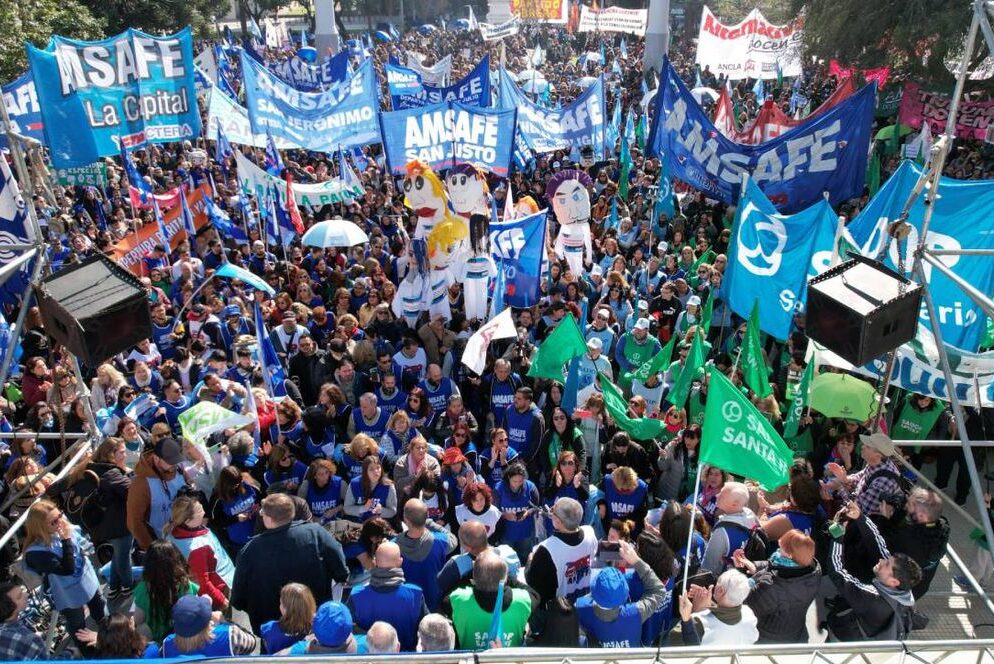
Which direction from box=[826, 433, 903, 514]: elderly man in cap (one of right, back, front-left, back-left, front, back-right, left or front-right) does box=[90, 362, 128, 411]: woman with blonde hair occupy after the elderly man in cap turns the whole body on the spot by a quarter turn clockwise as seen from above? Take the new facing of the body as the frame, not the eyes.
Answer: left

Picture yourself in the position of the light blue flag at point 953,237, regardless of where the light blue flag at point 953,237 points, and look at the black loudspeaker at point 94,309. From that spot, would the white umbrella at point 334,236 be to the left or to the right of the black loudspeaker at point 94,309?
right

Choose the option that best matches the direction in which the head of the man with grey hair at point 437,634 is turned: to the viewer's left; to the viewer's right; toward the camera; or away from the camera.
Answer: away from the camera

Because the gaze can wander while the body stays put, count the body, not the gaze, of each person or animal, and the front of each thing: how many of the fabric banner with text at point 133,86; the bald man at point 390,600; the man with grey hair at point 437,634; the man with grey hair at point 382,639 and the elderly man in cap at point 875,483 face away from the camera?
3

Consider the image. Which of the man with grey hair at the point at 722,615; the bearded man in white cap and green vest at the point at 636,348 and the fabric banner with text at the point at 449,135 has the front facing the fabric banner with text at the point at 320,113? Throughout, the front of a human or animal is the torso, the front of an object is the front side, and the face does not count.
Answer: the man with grey hair

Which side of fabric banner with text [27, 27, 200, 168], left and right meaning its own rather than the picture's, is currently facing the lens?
front

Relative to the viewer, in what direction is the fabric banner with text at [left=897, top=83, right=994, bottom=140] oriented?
toward the camera

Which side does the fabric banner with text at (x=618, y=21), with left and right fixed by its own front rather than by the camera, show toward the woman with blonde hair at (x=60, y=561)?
front

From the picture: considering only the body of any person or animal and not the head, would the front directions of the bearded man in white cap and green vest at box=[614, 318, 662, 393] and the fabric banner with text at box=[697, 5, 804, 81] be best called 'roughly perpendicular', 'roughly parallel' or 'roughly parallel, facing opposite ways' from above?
roughly parallel

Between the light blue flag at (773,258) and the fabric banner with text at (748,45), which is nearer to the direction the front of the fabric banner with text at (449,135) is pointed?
the light blue flag

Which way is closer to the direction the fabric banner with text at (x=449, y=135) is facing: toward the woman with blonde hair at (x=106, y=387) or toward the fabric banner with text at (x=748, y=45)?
the woman with blonde hair

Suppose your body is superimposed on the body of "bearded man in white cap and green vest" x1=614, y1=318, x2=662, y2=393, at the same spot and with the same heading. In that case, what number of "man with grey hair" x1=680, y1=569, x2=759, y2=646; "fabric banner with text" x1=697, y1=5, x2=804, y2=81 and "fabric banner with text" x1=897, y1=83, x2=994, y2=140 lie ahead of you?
1

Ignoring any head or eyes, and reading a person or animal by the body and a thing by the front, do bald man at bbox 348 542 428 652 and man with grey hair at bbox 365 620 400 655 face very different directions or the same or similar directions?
same or similar directions

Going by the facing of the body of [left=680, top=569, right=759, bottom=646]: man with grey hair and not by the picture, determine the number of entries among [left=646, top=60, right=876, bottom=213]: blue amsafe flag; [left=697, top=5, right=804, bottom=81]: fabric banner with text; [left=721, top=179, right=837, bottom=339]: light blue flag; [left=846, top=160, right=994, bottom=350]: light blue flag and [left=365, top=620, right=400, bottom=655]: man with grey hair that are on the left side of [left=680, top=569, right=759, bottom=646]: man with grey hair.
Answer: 1

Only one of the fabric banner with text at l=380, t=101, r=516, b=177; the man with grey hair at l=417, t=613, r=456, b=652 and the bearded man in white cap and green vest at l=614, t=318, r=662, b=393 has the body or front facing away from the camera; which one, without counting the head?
the man with grey hair

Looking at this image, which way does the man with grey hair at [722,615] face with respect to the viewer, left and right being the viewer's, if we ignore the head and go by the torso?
facing away from the viewer and to the left of the viewer

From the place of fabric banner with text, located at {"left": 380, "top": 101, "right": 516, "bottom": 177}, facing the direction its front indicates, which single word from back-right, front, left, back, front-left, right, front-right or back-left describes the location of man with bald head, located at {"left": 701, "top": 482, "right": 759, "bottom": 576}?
front

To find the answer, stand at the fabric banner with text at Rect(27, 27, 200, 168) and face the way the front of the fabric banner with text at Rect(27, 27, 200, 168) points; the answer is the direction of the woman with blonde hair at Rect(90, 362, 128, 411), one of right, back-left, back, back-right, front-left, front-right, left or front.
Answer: front

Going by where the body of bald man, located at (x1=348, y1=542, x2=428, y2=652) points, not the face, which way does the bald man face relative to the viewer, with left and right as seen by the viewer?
facing away from the viewer

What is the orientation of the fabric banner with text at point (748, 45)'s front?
toward the camera

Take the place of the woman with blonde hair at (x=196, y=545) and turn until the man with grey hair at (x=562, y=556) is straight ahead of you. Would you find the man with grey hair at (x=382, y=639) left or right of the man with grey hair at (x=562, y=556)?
right

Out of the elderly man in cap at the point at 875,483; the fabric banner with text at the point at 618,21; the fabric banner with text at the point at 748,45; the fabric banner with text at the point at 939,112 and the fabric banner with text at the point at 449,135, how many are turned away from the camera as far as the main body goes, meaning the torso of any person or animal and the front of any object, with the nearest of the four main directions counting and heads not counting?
0

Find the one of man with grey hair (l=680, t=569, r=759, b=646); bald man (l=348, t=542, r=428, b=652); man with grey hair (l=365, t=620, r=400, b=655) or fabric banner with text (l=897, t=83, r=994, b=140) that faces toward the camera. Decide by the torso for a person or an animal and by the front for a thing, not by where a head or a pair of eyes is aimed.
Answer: the fabric banner with text

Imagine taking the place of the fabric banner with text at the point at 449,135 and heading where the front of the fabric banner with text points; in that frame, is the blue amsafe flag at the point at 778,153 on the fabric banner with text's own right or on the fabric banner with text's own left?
on the fabric banner with text's own left

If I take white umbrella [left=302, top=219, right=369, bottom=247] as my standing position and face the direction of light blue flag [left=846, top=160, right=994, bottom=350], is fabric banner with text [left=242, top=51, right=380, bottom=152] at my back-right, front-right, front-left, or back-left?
back-left

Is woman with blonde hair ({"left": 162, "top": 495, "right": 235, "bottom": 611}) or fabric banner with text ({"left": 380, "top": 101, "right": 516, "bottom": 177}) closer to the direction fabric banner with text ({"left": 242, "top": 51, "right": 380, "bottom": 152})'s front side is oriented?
the woman with blonde hair
